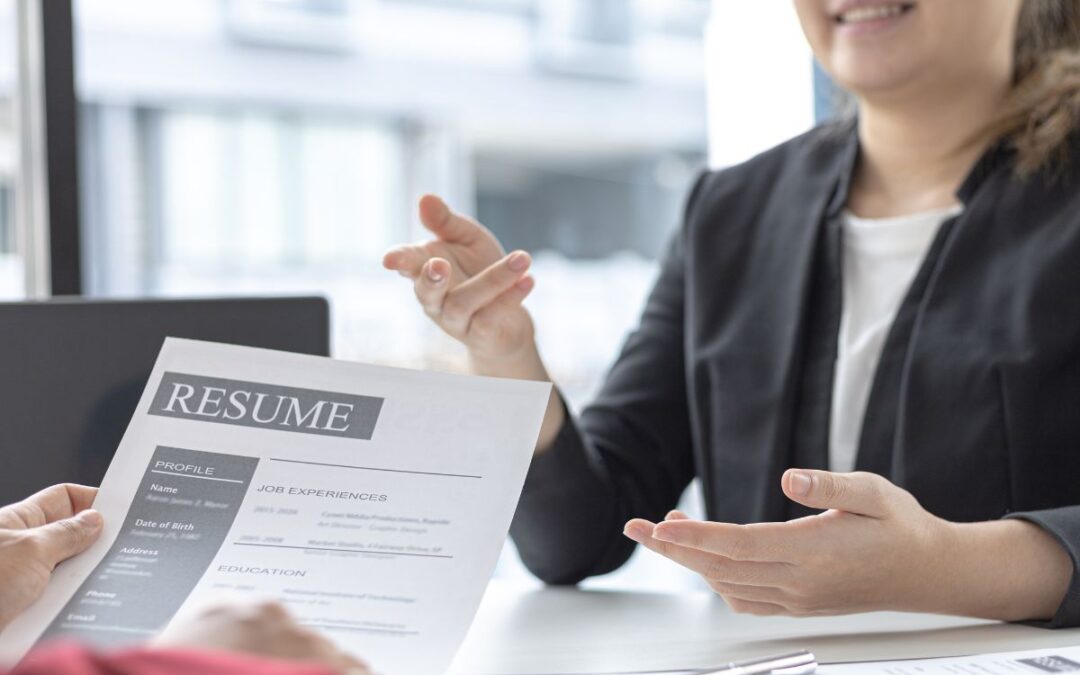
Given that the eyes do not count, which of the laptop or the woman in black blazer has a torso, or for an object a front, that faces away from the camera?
the laptop

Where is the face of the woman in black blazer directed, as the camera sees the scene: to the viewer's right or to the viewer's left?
to the viewer's left

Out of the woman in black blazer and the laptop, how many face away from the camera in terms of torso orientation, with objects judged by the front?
1

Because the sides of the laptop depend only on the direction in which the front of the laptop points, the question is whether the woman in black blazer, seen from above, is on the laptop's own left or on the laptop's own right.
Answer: on the laptop's own right

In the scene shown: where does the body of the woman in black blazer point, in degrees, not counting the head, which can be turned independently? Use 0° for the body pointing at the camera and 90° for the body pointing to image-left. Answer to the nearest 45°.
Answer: approximately 45°

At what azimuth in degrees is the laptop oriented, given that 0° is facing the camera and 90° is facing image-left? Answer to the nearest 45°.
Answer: approximately 180°

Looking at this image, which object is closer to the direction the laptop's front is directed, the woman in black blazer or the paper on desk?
the woman in black blazer
